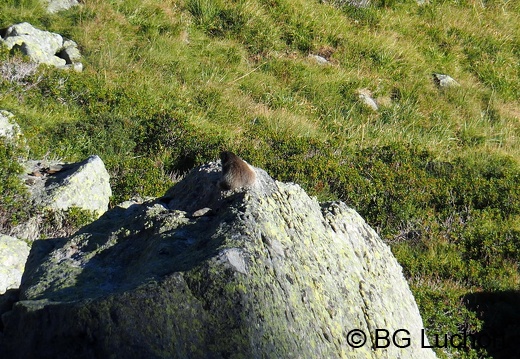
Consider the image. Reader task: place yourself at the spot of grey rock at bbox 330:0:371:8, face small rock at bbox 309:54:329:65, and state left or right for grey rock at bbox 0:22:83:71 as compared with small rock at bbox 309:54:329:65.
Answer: right

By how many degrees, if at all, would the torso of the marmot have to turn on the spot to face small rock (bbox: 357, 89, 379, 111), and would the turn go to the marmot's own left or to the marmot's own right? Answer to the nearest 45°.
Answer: approximately 90° to the marmot's own right
